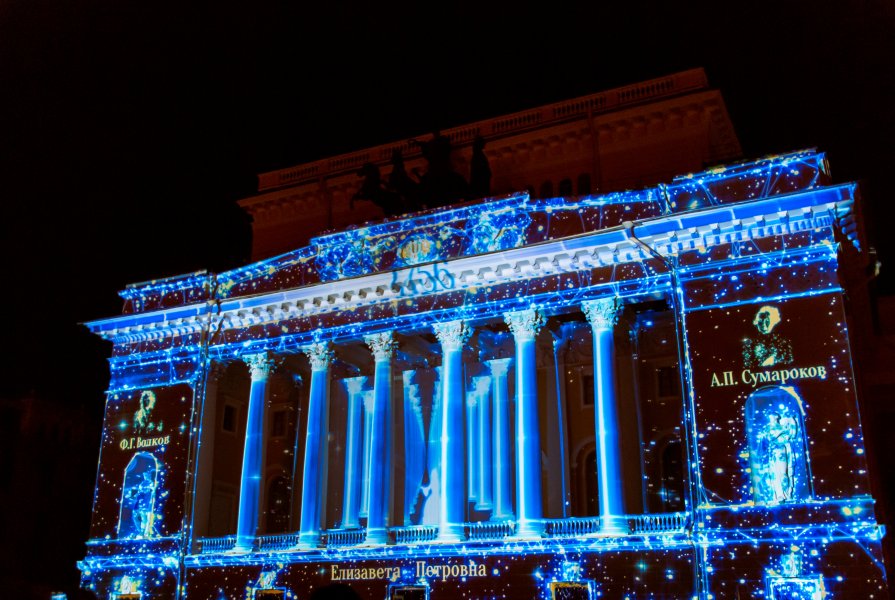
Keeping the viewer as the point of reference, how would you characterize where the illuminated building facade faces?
facing the viewer and to the left of the viewer
